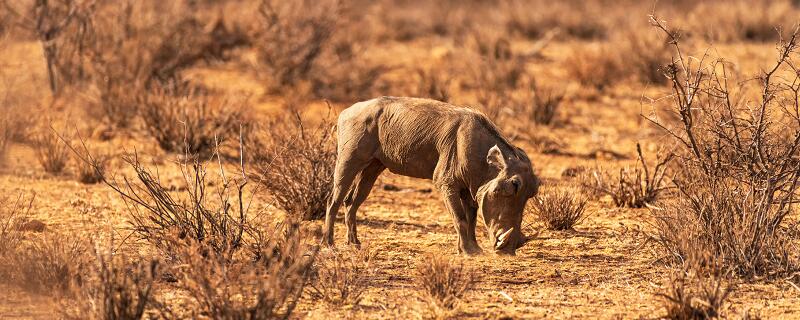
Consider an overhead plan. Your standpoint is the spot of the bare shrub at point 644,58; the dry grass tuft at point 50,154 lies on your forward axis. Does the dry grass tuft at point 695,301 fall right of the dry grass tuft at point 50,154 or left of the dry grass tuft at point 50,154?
left

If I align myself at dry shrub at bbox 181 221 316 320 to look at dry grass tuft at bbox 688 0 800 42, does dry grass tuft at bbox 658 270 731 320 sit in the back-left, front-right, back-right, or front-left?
front-right

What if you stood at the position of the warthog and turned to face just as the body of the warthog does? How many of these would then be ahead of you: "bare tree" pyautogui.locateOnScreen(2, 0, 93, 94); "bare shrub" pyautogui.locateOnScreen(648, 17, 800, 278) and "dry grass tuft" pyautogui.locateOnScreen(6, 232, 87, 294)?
1

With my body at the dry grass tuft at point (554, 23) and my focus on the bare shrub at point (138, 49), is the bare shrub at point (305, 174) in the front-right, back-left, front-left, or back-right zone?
front-left

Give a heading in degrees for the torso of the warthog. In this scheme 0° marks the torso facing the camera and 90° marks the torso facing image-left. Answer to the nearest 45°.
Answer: approximately 270°

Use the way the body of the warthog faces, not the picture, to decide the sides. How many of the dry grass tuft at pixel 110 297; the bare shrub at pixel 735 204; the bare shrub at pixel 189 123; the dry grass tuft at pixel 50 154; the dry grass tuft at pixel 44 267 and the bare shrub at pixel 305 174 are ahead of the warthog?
1

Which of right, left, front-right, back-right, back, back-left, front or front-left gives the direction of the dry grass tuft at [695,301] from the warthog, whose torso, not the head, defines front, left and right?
front-right

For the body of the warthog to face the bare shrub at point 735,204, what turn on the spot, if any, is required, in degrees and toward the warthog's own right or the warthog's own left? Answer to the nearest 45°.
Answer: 0° — it already faces it

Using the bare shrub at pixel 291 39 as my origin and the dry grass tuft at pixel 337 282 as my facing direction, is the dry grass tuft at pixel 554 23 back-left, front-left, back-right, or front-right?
back-left

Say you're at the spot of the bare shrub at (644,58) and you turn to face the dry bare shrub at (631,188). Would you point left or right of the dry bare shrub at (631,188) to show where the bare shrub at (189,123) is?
right

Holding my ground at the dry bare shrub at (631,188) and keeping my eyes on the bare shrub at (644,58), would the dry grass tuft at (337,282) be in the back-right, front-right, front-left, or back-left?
back-left
